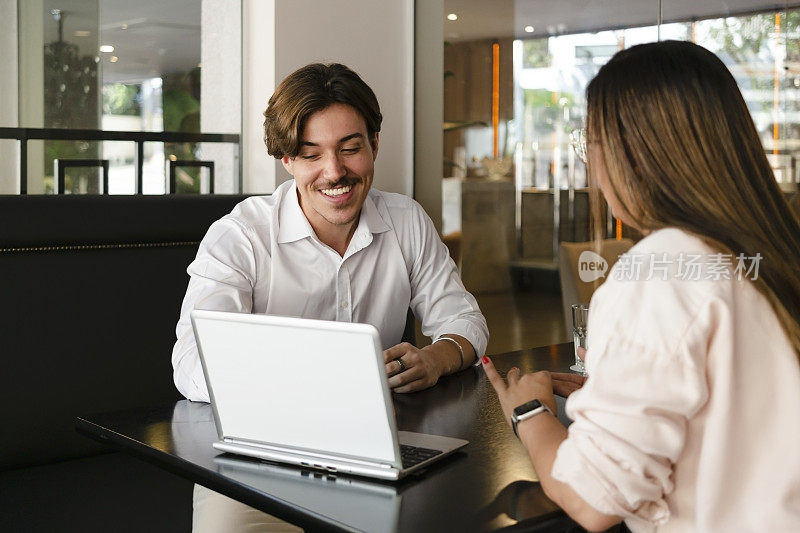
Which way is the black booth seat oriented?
toward the camera

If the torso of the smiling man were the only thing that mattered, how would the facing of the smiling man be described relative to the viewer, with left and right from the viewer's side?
facing the viewer

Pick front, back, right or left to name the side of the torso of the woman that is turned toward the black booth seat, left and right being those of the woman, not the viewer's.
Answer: front

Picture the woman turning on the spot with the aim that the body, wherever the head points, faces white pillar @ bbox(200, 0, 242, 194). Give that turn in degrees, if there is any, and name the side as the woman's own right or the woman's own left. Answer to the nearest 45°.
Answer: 0° — they already face it

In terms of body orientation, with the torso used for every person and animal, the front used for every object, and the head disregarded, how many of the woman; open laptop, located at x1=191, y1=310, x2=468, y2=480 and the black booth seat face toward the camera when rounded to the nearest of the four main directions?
1

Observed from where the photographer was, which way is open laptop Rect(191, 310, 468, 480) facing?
facing away from the viewer and to the right of the viewer

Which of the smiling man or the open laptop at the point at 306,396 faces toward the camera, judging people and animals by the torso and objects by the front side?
the smiling man

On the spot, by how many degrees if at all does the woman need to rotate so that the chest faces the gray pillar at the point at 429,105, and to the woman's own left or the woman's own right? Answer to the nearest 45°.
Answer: approximately 45° to the woman's own right

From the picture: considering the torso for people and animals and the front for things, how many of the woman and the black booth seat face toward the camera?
1

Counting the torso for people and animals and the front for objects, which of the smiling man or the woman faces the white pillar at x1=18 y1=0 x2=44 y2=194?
the woman

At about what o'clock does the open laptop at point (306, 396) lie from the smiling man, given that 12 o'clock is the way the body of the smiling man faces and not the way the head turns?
The open laptop is roughly at 12 o'clock from the smiling man.

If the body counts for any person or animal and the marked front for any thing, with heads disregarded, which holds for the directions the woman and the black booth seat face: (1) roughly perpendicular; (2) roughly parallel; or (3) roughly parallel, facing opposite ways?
roughly parallel, facing opposite ways

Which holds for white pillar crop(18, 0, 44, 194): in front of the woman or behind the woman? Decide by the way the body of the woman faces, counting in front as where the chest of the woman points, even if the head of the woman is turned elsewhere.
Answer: in front

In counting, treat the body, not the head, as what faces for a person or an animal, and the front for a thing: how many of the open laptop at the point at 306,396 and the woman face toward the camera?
0

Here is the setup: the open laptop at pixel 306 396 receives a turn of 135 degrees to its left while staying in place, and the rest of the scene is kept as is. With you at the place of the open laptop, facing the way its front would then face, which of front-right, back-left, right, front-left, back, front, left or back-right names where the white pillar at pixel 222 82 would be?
right

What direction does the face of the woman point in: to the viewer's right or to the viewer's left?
to the viewer's left

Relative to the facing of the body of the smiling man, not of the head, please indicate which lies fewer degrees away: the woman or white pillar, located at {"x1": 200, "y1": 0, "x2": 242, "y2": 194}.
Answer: the woman
